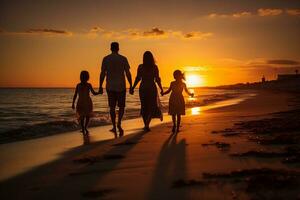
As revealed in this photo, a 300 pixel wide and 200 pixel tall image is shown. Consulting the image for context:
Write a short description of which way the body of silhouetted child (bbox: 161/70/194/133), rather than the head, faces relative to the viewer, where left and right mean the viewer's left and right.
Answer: facing away from the viewer

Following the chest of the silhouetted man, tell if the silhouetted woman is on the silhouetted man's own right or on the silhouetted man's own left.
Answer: on the silhouetted man's own right

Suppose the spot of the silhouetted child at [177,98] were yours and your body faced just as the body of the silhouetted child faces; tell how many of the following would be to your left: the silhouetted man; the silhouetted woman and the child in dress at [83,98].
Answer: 3

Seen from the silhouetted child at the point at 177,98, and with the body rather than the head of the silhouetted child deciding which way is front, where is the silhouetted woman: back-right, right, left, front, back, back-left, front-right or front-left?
left

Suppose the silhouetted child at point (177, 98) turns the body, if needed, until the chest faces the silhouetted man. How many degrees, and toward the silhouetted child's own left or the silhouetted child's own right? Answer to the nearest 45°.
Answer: approximately 90° to the silhouetted child's own left

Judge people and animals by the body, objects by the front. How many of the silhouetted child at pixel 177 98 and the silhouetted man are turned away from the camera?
2

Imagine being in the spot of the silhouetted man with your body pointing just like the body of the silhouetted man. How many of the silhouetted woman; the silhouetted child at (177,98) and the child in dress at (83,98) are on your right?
2

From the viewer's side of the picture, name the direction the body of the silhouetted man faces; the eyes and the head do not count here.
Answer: away from the camera

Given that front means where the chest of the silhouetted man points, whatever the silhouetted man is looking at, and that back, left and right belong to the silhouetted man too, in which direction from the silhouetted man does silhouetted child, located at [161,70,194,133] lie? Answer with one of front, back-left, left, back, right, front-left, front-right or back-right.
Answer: right

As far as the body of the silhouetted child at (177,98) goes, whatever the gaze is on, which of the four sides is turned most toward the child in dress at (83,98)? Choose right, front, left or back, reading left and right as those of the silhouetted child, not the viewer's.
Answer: left
